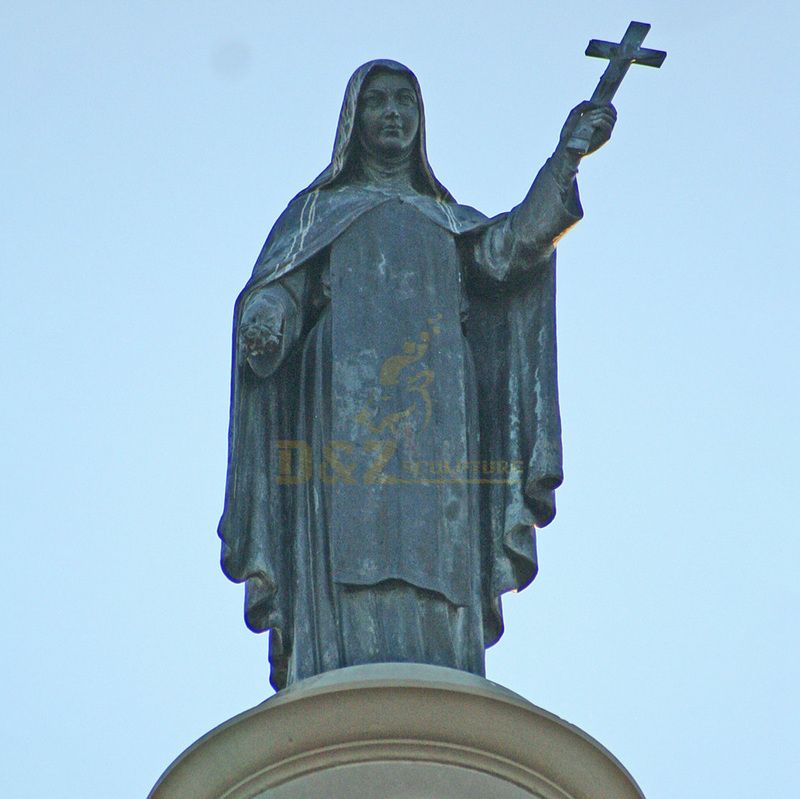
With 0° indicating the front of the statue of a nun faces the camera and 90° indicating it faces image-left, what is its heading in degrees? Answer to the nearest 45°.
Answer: approximately 0°
